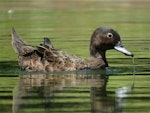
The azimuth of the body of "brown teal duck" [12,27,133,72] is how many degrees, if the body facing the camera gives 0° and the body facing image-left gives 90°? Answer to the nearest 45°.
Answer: approximately 270°
